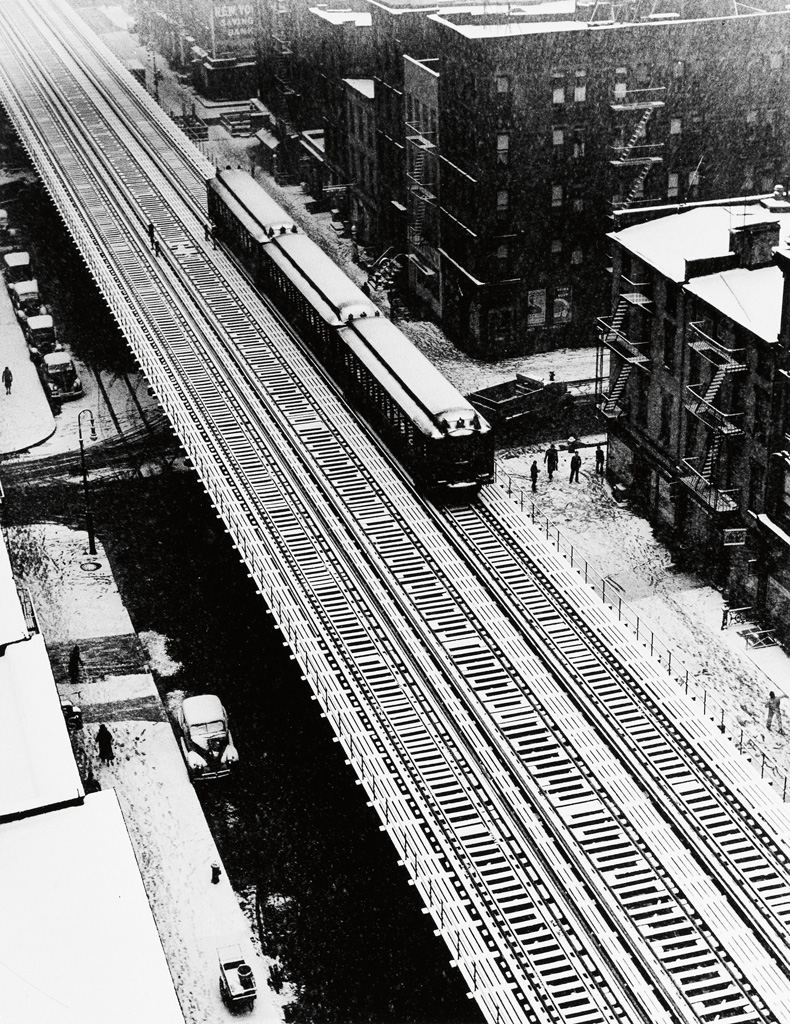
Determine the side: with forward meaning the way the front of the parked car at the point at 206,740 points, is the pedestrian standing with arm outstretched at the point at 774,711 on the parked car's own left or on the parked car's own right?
on the parked car's own left

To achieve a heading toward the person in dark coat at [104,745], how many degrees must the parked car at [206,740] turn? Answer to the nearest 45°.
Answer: approximately 90° to its right

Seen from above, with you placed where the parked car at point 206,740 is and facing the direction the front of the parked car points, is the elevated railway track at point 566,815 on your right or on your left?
on your left

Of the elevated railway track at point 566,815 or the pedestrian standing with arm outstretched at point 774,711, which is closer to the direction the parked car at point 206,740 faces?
the elevated railway track

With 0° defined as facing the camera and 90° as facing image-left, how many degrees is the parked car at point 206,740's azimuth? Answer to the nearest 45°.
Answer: approximately 0°
